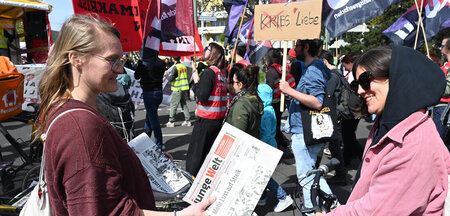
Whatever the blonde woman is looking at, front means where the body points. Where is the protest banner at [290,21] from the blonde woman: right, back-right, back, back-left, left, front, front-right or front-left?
front-left

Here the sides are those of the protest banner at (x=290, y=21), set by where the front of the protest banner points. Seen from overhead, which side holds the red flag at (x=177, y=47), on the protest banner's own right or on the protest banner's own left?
on the protest banner's own right

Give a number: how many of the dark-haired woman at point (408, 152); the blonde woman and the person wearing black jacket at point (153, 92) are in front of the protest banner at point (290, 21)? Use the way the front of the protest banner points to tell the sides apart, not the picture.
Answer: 2

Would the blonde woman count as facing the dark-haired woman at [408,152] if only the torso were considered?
yes

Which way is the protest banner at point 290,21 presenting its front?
toward the camera

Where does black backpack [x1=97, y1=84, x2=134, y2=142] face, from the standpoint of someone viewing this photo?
facing the viewer and to the right of the viewer

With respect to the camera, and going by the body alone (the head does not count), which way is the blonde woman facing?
to the viewer's right

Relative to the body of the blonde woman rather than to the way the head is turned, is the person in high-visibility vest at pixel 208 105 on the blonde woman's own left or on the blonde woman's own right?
on the blonde woman's own left

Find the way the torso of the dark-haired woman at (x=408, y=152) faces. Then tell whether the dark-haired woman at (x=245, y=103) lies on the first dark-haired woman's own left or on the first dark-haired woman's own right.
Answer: on the first dark-haired woman's own right

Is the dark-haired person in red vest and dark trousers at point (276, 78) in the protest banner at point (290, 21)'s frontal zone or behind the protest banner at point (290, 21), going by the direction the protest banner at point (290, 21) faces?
behind

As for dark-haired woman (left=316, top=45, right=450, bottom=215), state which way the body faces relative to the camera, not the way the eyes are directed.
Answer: to the viewer's left

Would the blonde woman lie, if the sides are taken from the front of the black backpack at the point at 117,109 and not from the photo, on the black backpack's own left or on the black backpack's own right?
on the black backpack's own right

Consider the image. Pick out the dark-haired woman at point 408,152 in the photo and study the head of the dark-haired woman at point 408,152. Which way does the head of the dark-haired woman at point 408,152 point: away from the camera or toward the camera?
toward the camera

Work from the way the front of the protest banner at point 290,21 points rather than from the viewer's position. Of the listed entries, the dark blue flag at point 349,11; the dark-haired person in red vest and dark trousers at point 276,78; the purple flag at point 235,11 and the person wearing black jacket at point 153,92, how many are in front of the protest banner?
0

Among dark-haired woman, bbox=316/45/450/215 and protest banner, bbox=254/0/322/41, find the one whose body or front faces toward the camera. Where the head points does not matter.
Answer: the protest banner
